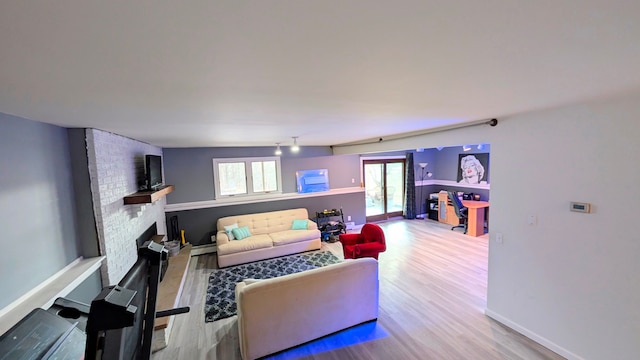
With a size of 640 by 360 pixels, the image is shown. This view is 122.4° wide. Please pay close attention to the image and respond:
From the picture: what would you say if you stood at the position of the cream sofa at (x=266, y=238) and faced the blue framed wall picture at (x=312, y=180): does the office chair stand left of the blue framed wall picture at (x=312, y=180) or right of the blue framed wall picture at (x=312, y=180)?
right

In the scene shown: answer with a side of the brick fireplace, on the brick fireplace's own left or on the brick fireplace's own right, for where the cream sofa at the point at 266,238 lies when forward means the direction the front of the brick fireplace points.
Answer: on the brick fireplace's own left

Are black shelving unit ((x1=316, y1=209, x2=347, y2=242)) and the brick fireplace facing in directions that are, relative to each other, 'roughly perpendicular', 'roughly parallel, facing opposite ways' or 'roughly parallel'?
roughly perpendicular

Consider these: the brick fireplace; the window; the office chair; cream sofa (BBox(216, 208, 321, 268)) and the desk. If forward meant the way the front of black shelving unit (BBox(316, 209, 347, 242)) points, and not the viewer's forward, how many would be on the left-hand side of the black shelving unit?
2

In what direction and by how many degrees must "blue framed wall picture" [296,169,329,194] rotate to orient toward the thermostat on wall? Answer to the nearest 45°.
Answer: approximately 45° to its left

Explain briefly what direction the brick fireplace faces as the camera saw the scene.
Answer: facing the viewer and to the right of the viewer

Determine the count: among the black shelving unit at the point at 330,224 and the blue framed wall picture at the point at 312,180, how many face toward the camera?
2

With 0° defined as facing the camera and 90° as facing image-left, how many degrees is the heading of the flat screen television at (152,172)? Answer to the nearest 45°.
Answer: approximately 315°

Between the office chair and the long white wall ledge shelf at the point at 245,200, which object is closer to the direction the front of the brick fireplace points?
the office chair

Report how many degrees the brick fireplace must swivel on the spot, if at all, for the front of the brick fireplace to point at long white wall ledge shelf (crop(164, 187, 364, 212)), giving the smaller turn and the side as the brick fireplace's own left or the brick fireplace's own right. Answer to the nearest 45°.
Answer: approximately 90° to the brick fireplace's own left

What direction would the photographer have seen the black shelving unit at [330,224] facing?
facing the viewer

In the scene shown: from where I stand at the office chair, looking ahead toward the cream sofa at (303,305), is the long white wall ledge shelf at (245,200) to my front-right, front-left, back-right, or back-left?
front-right

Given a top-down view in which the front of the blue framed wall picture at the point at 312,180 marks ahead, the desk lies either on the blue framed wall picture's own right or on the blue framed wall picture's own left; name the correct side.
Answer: on the blue framed wall picture's own left

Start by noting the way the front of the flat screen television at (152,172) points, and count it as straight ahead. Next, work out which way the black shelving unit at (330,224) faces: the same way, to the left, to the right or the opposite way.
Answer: to the right

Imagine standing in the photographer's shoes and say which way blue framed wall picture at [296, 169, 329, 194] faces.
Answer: facing the viewer
